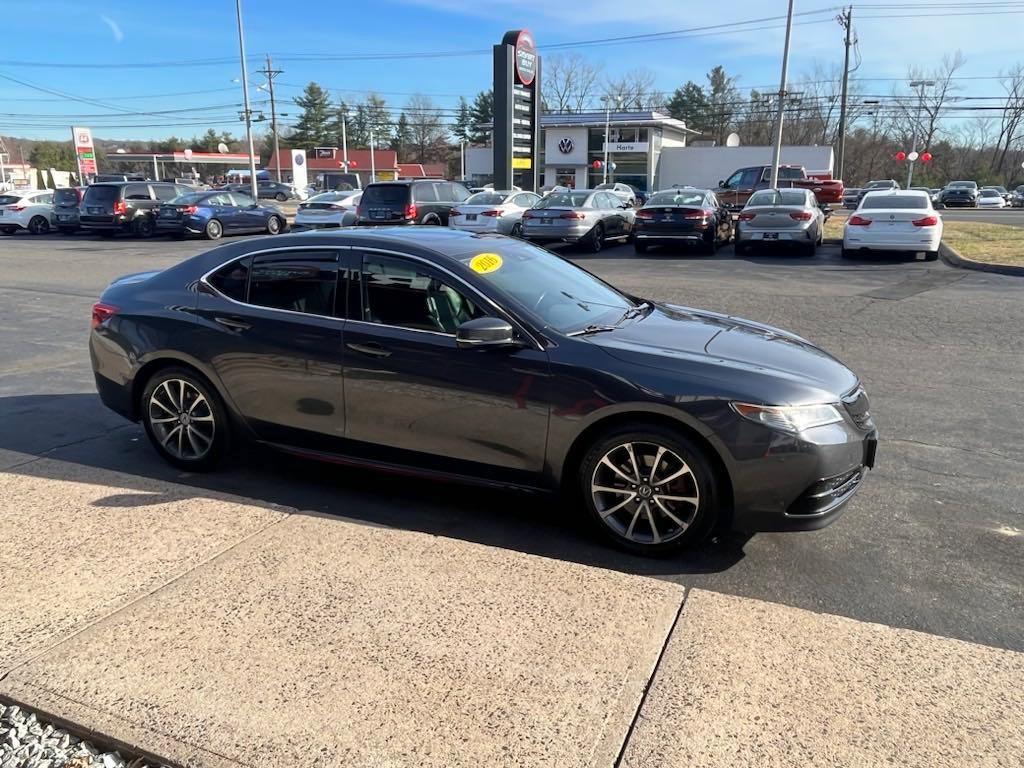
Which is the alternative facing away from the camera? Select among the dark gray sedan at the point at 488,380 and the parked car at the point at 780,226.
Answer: the parked car

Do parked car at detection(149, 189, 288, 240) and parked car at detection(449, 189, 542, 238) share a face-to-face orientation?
no

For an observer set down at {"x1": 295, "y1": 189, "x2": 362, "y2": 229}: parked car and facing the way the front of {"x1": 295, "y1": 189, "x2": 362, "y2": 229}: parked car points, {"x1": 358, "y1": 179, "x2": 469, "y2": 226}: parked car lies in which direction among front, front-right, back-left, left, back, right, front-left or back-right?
right

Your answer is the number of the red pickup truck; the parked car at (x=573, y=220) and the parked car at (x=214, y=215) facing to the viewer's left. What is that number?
1

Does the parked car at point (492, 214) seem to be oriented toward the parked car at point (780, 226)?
no

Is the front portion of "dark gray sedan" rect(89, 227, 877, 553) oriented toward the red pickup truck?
no

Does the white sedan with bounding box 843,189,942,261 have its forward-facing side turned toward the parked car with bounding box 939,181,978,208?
yes

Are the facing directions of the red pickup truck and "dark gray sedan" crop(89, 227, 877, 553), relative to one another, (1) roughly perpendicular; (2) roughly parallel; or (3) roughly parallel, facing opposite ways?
roughly parallel, facing opposite ways

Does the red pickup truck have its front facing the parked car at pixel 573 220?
no

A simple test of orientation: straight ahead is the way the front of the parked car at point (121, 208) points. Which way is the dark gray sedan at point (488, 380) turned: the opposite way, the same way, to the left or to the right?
to the right

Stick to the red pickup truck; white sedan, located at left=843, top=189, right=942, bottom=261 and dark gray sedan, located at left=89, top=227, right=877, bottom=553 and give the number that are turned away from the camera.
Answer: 1

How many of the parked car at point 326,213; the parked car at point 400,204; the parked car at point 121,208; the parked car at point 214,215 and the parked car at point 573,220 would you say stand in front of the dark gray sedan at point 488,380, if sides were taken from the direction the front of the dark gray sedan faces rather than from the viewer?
0

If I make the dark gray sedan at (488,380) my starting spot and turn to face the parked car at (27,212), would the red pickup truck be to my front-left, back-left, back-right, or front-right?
front-right

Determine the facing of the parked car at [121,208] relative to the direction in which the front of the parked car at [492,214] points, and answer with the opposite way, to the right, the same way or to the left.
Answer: the same way

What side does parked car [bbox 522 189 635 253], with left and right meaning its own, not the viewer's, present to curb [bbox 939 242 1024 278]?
right

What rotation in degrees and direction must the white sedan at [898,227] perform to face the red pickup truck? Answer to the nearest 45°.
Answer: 0° — it already faces it

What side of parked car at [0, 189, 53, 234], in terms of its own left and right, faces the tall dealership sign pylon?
right

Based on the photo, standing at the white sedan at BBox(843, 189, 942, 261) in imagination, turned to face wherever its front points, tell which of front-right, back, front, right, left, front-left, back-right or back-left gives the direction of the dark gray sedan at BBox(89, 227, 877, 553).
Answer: back

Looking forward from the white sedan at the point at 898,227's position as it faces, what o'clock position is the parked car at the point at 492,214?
The parked car is roughly at 9 o'clock from the white sedan.

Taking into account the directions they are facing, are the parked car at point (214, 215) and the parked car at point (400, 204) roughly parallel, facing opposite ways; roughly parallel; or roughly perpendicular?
roughly parallel

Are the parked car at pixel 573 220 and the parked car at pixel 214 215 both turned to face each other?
no

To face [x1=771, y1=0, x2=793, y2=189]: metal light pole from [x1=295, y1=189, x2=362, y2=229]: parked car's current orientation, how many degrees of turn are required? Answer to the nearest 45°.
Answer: approximately 45° to its right

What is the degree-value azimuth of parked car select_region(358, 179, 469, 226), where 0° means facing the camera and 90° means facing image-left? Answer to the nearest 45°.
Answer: approximately 225°

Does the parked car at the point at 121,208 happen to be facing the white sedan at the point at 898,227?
no

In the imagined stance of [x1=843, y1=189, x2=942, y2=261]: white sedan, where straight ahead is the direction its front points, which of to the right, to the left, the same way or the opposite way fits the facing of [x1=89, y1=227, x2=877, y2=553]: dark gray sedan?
to the right

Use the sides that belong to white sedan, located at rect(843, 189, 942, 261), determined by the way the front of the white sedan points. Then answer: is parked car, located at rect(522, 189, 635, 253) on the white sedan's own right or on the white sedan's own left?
on the white sedan's own left

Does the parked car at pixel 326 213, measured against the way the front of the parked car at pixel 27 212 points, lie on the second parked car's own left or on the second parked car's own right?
on the second parked car's own right
